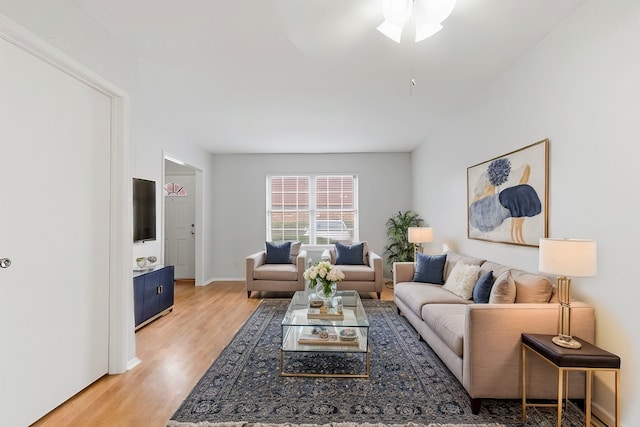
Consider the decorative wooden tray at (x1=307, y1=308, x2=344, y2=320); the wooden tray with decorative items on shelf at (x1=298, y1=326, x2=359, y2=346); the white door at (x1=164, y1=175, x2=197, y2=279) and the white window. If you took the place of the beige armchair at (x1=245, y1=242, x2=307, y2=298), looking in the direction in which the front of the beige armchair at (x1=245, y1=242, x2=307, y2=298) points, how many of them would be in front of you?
2

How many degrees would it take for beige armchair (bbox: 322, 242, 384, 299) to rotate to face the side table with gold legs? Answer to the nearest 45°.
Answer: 0° — it already faces it

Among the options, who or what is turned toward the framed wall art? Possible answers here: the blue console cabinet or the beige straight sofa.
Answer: the blue console cabinet

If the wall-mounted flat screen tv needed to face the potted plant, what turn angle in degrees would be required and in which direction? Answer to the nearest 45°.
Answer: approximately 45° to its left

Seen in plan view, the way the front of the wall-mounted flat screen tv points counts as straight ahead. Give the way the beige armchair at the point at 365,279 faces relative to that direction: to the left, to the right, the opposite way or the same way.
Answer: to the right

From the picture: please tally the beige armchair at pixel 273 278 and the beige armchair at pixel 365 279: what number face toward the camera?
2

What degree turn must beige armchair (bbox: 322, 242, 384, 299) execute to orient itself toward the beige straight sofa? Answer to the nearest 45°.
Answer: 0° — it already faces it

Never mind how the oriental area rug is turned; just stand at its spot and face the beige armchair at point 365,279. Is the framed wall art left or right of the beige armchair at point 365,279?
right

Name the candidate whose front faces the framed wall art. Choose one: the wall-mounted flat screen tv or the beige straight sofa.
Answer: the wall-mounted flat screen tv

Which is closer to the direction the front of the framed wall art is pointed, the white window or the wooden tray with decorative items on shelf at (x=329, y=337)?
the wooden tray with decorative items on shelf
